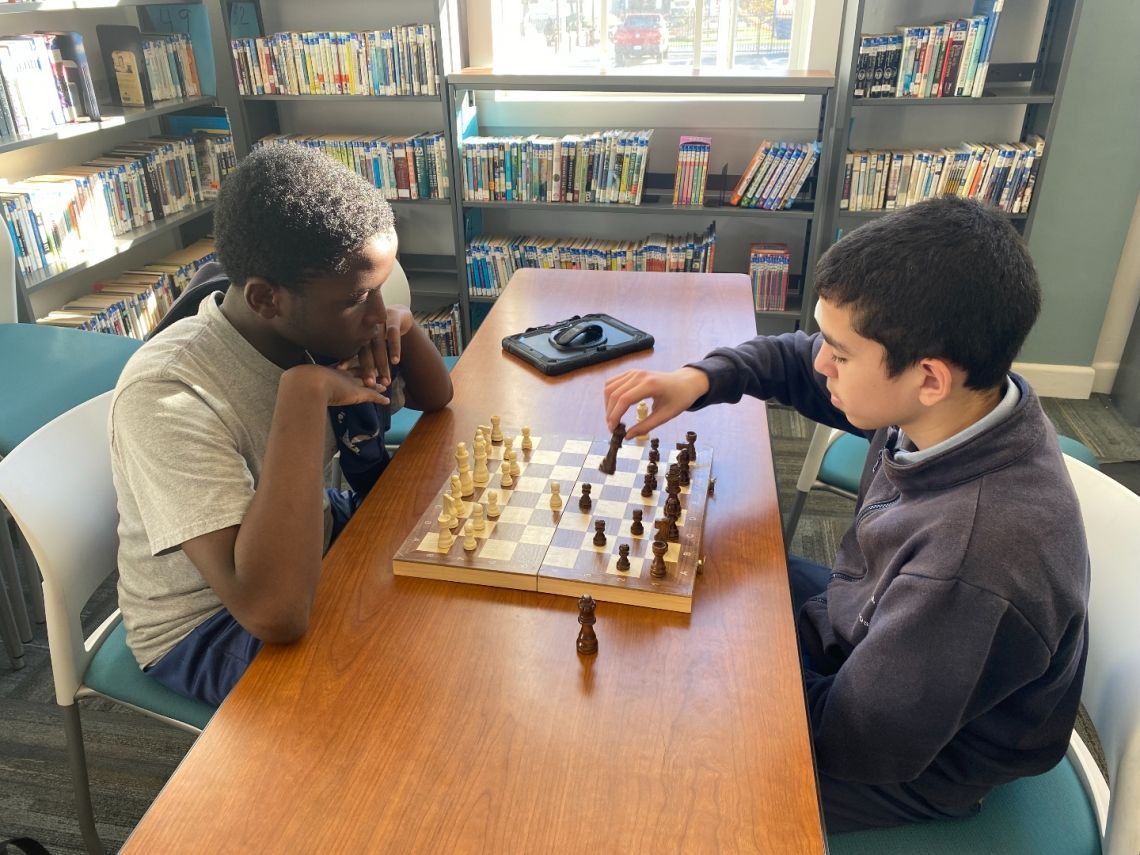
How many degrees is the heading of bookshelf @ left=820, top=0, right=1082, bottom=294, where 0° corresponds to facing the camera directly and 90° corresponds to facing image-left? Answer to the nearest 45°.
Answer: approximately 0°

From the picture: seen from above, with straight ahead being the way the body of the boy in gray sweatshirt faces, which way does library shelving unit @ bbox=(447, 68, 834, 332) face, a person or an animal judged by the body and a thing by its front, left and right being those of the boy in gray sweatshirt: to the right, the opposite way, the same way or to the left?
to the left

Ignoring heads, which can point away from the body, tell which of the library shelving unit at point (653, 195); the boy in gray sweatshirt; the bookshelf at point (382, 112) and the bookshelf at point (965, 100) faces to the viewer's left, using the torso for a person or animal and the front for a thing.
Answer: the boy in gray sweatshirt

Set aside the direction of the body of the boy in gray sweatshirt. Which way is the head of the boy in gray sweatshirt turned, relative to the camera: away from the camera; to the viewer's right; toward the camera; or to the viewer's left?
to the viewer's left

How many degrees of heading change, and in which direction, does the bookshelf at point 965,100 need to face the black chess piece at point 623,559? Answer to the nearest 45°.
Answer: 0° — it already faces it

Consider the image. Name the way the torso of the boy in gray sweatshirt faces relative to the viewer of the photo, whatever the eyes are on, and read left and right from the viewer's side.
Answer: facing to the left of the viewer

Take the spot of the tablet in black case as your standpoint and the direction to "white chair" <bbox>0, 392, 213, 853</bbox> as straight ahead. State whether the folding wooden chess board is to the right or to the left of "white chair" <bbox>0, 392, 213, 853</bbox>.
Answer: left

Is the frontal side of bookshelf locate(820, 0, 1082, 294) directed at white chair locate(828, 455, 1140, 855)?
yes

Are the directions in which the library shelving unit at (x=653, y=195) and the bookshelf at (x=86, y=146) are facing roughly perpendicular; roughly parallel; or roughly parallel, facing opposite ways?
roughly perpendicular

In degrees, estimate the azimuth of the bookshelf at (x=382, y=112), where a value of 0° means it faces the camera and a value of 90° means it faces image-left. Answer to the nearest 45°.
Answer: approximately 0°

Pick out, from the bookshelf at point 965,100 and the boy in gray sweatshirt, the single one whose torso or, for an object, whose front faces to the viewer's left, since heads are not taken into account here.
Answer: the boy in gray sweatshirt

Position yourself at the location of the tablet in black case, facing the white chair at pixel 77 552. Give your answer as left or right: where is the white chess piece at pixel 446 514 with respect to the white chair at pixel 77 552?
left
